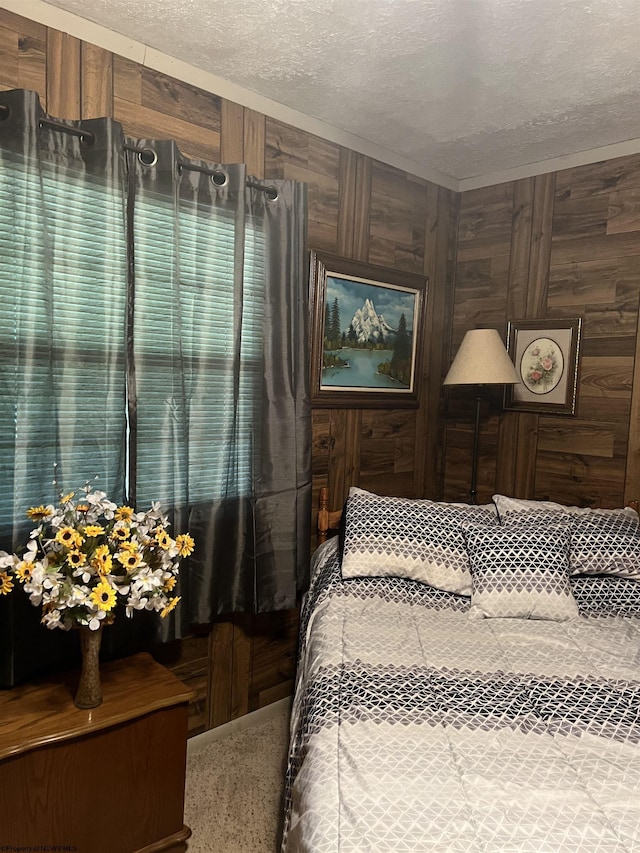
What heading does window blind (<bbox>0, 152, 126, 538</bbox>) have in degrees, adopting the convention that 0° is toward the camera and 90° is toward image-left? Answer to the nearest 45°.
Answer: approximately 315°

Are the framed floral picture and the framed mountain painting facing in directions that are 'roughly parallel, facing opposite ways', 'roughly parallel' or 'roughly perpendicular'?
roughly perpendicular

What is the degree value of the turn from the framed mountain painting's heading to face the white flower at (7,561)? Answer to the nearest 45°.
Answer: approximately 90° to its right

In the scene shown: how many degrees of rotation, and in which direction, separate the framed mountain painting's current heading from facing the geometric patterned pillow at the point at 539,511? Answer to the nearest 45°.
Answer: approximately 45° to its left

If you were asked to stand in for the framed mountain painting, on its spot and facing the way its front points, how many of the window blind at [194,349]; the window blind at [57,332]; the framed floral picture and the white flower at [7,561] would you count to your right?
3

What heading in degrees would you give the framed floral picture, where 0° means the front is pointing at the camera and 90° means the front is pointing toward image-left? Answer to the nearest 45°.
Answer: approximately 45°

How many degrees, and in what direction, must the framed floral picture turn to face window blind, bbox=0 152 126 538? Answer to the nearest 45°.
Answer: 0° — it already faces it

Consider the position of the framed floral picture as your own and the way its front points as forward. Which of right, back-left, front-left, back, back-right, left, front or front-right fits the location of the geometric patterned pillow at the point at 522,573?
front-left

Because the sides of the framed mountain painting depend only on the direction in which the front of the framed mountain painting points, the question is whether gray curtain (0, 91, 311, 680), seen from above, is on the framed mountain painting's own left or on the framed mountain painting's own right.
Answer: on the framed mountain painting's own right
